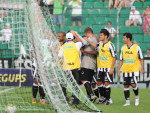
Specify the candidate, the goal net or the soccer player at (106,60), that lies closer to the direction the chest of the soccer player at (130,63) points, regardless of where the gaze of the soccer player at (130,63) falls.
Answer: the goal net

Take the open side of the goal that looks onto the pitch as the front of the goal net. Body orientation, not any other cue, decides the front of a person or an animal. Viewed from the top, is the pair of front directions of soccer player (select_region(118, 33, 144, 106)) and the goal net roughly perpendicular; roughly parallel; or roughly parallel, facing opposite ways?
roughly perpendicular

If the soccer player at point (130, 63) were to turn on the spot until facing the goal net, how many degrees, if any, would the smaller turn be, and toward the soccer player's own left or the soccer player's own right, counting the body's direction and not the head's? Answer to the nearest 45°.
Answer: approximately 45° to the soccer player's own right

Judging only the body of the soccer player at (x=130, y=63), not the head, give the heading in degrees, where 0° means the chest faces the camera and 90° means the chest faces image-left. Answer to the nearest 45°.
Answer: approximately 0°
